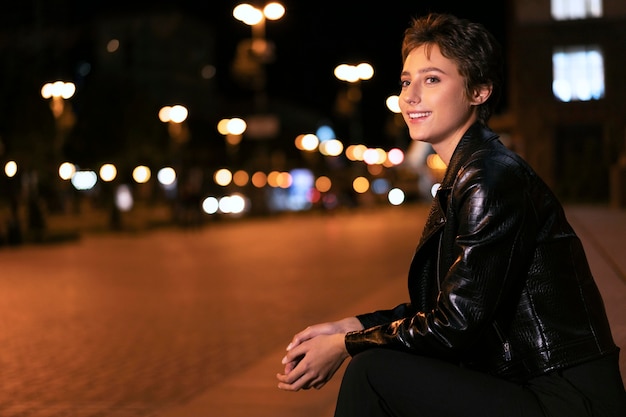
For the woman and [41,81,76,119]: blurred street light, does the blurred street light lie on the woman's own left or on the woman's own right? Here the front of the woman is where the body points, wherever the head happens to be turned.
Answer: on the woman's own right

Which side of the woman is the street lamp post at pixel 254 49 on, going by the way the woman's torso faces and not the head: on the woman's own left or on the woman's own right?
on the woman's own right

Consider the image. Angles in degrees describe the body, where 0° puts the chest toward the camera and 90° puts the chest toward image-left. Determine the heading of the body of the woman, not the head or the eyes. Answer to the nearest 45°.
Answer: approximately 90°
